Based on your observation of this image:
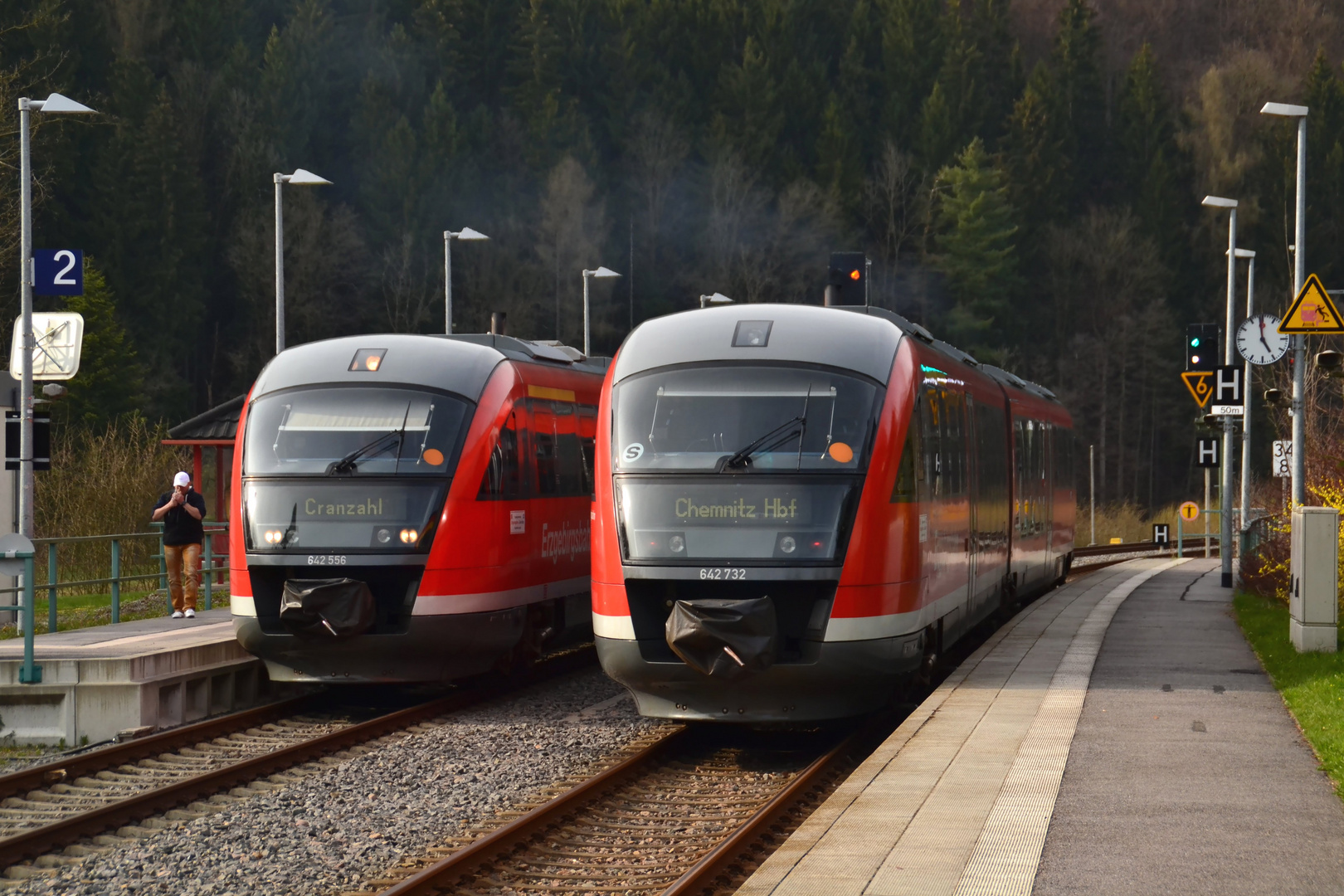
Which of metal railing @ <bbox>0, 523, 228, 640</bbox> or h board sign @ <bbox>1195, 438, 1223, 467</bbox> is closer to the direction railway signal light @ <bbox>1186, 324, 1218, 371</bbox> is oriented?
the metal railing

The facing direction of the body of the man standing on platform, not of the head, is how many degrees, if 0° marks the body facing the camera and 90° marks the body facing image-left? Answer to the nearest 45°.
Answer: approximately 0°

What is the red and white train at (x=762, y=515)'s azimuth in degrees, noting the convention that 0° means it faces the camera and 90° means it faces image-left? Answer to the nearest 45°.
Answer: approximately 45°

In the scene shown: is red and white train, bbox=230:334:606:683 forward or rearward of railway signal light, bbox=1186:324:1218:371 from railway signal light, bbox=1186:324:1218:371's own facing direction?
forward

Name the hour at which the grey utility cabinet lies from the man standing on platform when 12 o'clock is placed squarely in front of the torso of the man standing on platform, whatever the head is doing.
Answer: The grey utility cabinet is roughly at 10 o'clock from the man standing on platform.

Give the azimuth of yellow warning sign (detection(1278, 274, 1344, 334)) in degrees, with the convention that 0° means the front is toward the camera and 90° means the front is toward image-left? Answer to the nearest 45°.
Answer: approximately 0°
